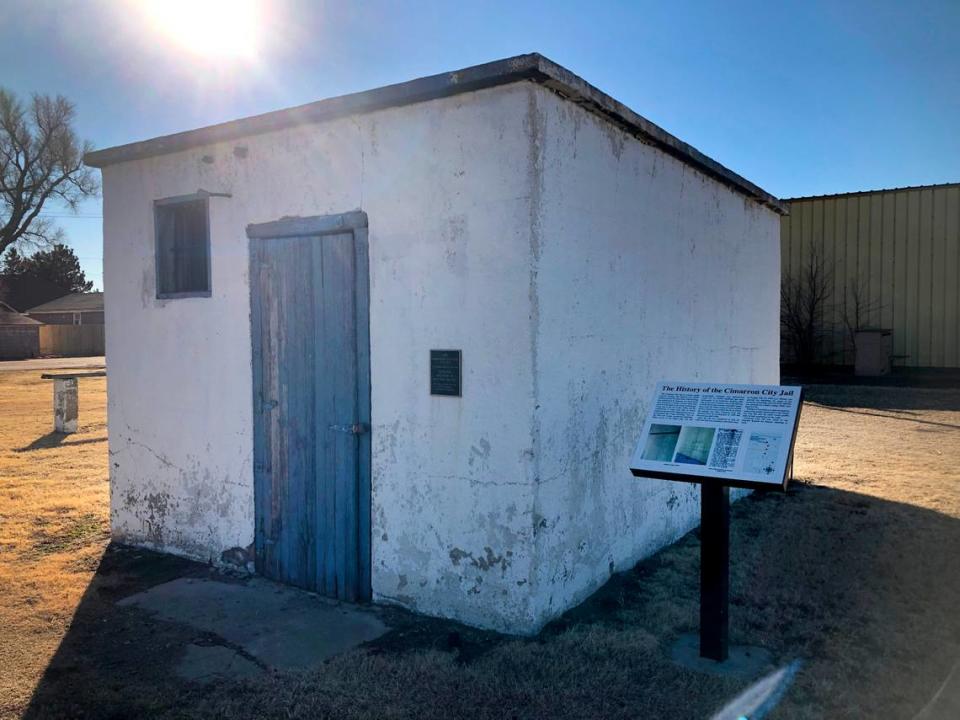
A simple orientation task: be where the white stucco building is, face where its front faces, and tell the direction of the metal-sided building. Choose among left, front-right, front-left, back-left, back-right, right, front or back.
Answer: back

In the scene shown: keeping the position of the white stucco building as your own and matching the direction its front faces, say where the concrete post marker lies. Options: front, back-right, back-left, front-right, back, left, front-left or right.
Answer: right

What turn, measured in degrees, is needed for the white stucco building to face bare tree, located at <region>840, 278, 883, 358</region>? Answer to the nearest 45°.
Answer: approximately 180°

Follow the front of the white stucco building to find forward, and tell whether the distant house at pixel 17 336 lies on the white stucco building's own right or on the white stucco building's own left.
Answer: on the white stucco building's own right

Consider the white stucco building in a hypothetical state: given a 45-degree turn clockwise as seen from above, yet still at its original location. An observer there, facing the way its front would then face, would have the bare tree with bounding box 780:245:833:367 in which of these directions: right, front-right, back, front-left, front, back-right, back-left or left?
back-right

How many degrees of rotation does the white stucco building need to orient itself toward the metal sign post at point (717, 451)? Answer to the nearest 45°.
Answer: approximately 90° to its left

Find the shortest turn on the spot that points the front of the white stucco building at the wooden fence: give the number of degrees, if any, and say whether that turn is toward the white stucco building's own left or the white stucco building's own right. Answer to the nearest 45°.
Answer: approximately 90° to the white stucco building's own right

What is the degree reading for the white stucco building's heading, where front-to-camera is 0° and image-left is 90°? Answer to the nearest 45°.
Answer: approximately 45°
